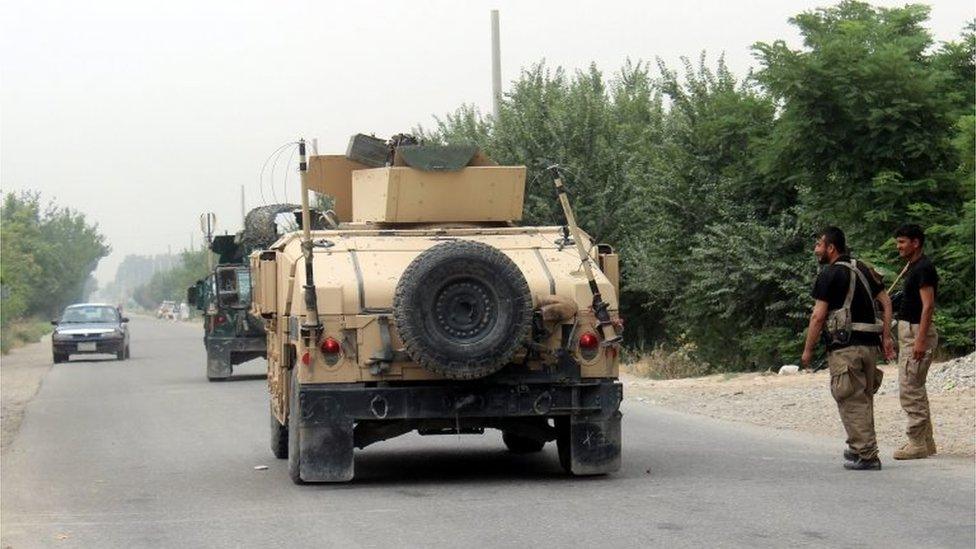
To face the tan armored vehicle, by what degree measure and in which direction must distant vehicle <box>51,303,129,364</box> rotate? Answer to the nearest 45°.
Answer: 0° — it already faces it

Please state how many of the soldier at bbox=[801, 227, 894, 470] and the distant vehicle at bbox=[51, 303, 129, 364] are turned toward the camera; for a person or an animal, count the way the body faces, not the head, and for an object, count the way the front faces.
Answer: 1

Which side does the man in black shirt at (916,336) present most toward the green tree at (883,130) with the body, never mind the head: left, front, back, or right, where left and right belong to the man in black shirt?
right

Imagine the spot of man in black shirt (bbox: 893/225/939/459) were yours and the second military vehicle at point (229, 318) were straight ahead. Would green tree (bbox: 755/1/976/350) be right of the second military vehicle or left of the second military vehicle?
right

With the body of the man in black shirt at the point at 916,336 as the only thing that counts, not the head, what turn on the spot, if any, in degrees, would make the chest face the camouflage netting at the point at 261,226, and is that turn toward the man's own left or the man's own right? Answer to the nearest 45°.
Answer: approximately 45° to the man's own right

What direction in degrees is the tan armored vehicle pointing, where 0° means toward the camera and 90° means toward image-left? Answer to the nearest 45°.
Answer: approximately 180°

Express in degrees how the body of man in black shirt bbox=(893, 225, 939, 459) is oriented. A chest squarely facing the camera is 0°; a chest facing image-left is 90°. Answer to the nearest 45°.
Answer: approximately 90°

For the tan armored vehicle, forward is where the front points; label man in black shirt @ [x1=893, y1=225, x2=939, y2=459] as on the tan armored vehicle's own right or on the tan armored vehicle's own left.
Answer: on the tan armored vehicle's own right
